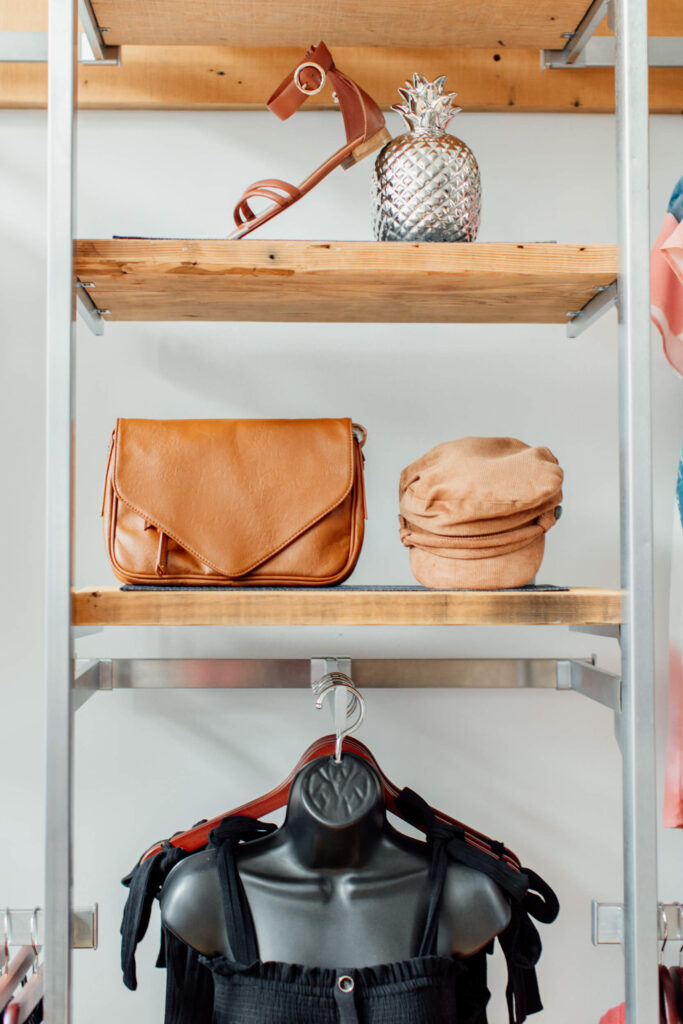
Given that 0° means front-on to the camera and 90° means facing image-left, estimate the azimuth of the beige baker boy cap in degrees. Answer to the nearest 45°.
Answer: approximately 0°

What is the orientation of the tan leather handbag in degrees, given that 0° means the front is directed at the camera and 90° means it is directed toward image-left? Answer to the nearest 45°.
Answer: approximately 0°

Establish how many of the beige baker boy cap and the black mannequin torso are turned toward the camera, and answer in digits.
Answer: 2

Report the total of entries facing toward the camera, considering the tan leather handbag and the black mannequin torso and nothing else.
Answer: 2
